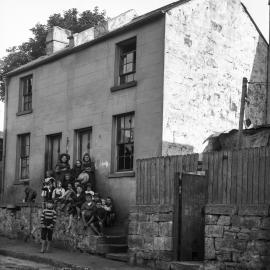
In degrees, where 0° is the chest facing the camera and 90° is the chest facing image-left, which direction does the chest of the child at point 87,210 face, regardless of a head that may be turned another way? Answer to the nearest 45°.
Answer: approximately 0°

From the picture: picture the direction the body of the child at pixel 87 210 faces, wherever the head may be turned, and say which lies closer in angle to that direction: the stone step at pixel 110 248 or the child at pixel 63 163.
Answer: the stone step
